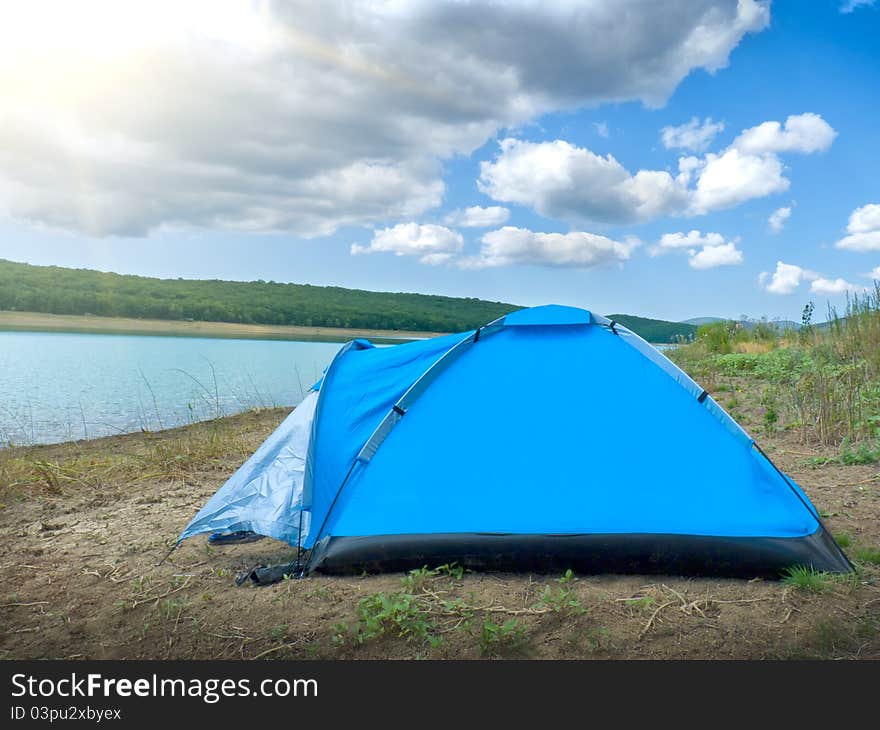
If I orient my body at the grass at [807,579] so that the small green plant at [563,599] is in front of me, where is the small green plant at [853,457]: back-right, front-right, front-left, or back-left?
back-right

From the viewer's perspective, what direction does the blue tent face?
to the viewer's left

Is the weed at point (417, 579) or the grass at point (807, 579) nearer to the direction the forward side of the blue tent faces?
the weed

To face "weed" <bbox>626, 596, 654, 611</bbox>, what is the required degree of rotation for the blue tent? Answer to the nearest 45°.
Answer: approximately 135° to its left

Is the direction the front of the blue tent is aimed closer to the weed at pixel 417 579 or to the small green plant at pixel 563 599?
the weed

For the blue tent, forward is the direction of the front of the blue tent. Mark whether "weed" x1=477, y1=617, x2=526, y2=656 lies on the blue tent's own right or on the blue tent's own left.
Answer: on the blue tent's own left

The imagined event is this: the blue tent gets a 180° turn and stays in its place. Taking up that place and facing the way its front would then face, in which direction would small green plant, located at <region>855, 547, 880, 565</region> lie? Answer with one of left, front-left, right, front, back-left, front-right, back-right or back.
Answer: front
